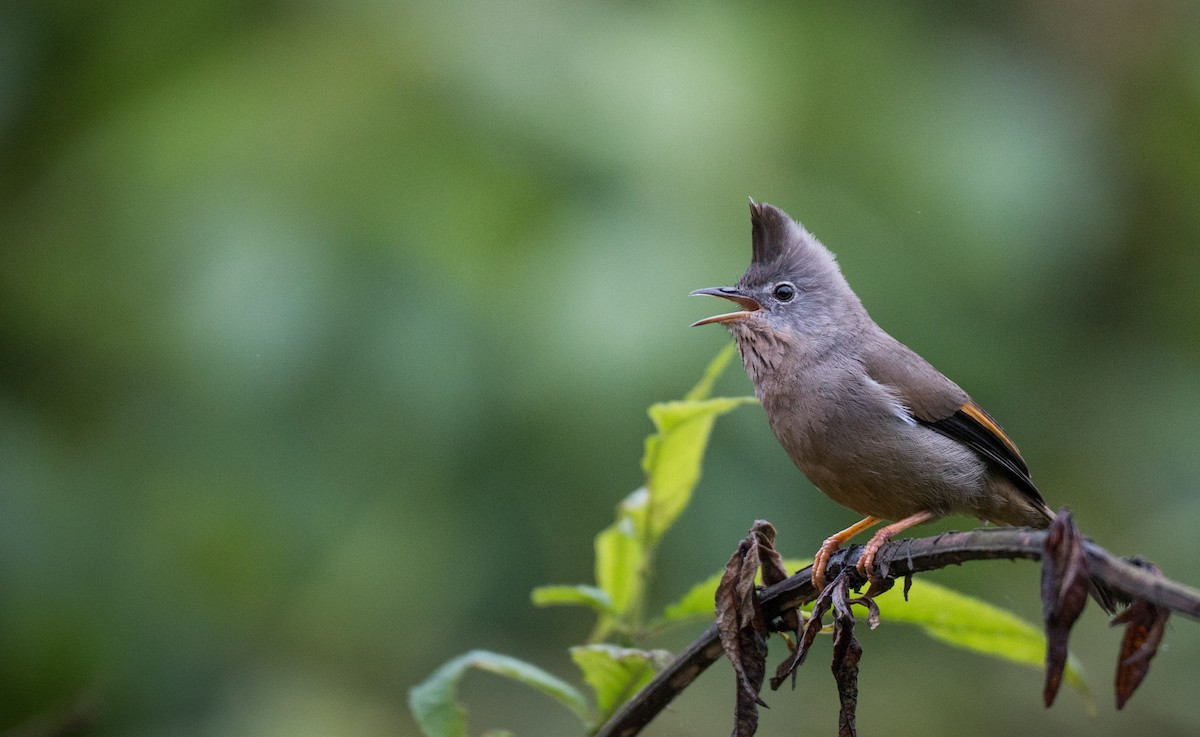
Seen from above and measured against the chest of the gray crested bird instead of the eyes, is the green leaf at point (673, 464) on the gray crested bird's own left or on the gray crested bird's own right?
on the gray crested bird's own right

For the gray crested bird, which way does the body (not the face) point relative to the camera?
to the viewer's left

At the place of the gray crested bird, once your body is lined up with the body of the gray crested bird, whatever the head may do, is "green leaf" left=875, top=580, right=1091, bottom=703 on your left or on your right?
on your right
